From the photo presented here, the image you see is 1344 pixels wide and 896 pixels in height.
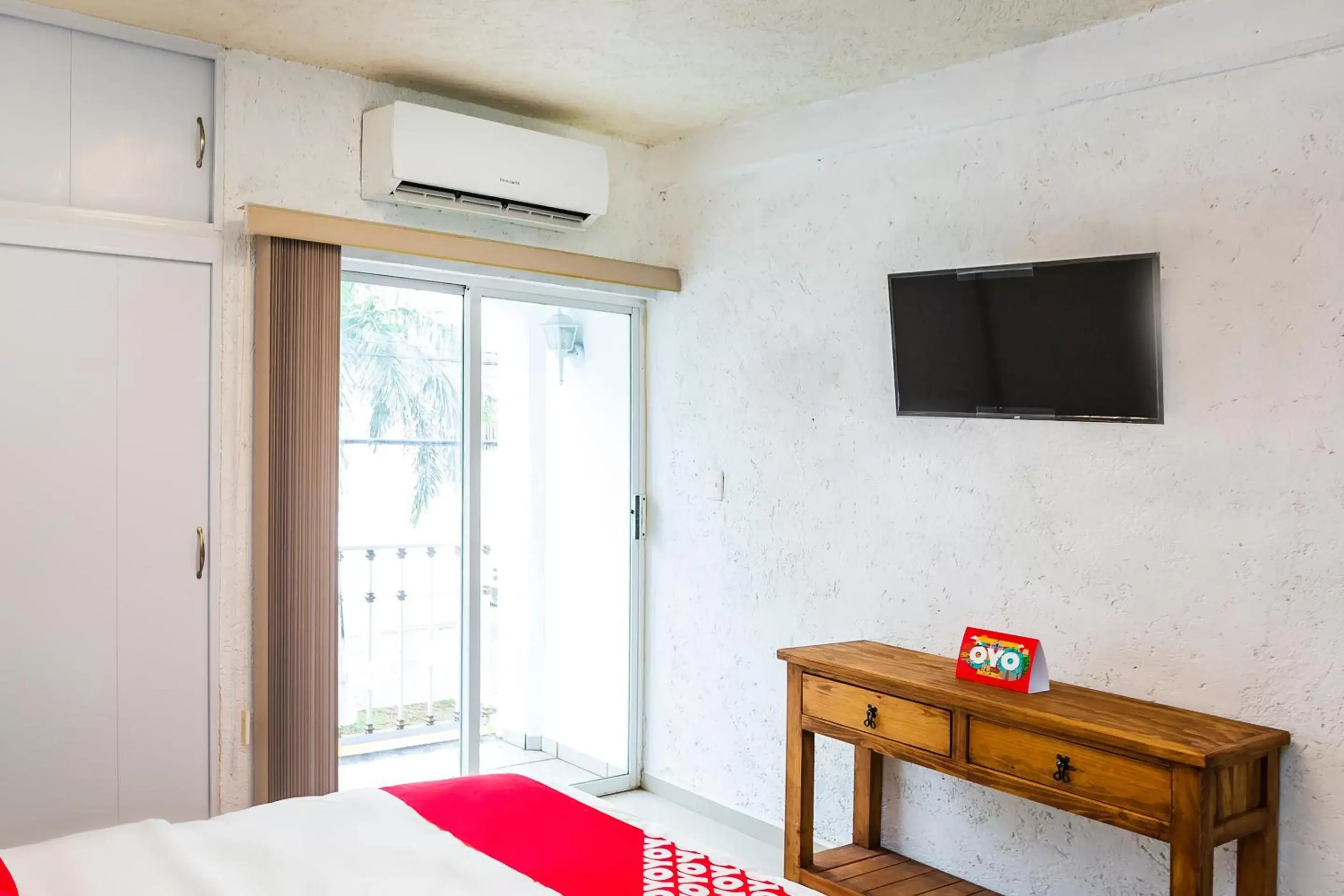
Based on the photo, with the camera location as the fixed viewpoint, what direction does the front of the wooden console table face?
facing the viewer and to the left of the viewer

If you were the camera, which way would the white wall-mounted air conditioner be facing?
facing the viewer and to the right of the viewer

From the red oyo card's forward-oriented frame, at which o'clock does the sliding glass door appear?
The sliding glass door is roughly at 2 o'clock from the red oyo card.

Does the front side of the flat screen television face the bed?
yes

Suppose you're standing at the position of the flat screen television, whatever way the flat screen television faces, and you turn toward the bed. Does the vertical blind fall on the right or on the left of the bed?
right

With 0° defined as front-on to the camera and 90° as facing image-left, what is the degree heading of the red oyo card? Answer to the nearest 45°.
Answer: approximately 45°

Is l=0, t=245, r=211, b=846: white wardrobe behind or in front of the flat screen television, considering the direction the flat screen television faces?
in front

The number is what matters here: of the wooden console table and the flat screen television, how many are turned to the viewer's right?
0

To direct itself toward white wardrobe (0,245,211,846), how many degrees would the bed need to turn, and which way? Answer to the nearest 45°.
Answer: approximately 90° to its left

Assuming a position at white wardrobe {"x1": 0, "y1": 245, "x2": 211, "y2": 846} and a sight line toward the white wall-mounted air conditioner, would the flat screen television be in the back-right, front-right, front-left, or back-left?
front-right

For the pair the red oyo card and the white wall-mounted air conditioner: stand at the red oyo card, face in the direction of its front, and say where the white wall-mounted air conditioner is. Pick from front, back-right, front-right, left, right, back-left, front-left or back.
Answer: front-right

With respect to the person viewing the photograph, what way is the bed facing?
facing away from the viewer and to the right of the viewer

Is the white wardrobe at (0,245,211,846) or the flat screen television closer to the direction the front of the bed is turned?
the flat screen television
